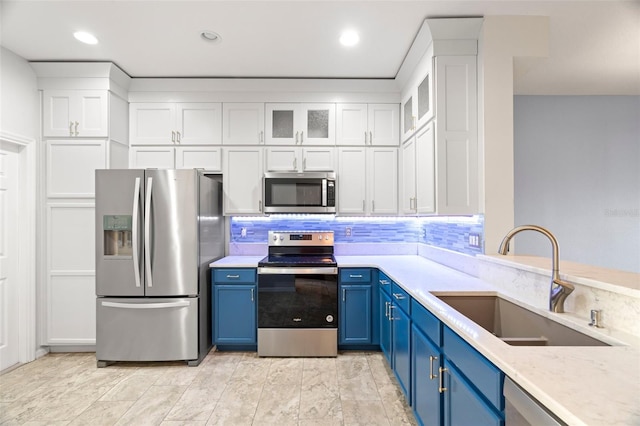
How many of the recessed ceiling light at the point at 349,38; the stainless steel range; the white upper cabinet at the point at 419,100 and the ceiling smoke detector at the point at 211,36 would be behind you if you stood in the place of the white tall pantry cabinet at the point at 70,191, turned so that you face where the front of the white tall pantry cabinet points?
0

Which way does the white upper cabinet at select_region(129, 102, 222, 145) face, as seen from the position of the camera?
facing the viewer

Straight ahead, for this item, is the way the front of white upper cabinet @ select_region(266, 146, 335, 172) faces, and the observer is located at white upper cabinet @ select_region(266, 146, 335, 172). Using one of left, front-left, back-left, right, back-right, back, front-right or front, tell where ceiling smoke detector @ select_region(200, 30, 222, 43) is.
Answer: front-right

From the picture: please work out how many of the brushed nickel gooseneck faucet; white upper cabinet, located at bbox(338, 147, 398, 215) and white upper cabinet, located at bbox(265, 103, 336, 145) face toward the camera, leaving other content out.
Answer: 2

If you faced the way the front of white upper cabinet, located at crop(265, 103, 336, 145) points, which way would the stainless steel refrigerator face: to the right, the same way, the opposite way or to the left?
the same way

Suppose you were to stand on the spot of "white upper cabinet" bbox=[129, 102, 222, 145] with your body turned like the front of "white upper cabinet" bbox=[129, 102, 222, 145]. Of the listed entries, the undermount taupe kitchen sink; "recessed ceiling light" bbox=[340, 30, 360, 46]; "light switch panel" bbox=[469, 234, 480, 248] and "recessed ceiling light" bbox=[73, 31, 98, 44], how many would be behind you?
0

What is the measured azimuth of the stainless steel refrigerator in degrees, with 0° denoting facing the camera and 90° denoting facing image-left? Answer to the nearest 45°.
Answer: approximately 0°

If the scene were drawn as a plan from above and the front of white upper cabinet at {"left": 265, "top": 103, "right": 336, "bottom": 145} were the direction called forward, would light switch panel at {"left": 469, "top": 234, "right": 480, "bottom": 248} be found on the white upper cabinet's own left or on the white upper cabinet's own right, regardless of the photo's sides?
on the white upper cabinet's own left

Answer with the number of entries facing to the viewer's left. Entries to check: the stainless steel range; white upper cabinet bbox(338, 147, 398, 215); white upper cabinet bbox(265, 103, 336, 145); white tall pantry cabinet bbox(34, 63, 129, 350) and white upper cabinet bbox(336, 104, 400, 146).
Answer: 0

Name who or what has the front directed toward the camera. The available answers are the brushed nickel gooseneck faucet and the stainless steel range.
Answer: the stainless steel range

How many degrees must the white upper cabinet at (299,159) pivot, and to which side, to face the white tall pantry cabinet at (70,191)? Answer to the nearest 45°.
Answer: approximately 90° to its right

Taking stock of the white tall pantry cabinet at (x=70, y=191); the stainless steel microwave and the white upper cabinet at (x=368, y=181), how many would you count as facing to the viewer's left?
0

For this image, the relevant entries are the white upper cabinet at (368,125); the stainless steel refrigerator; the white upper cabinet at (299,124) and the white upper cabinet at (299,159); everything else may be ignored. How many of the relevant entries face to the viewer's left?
0

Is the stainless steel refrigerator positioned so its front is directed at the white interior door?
no

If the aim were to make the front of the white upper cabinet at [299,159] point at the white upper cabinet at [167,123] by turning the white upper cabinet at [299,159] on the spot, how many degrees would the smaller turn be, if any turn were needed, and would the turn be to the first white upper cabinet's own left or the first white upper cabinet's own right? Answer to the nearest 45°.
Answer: approximately 90° to the first white upper cabinet's own right

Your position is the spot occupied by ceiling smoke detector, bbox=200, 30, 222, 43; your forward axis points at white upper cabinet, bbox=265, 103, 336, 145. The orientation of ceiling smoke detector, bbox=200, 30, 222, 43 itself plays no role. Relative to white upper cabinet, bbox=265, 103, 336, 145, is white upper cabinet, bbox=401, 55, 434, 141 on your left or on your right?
right

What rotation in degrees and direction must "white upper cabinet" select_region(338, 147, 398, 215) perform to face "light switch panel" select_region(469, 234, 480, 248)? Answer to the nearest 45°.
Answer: approximately 45° to its left

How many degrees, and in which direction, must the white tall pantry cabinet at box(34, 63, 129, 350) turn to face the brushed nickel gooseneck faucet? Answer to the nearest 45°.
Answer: approximately 45° to its left

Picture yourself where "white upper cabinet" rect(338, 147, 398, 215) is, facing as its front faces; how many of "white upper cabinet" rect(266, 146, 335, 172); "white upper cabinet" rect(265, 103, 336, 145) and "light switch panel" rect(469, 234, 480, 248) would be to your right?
2

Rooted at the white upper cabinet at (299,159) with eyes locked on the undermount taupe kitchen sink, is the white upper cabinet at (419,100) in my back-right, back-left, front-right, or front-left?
front-left

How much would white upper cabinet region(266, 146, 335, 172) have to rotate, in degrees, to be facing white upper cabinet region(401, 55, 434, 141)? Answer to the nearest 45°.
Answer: approximately 45° to its left

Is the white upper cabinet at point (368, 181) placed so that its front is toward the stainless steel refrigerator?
no
